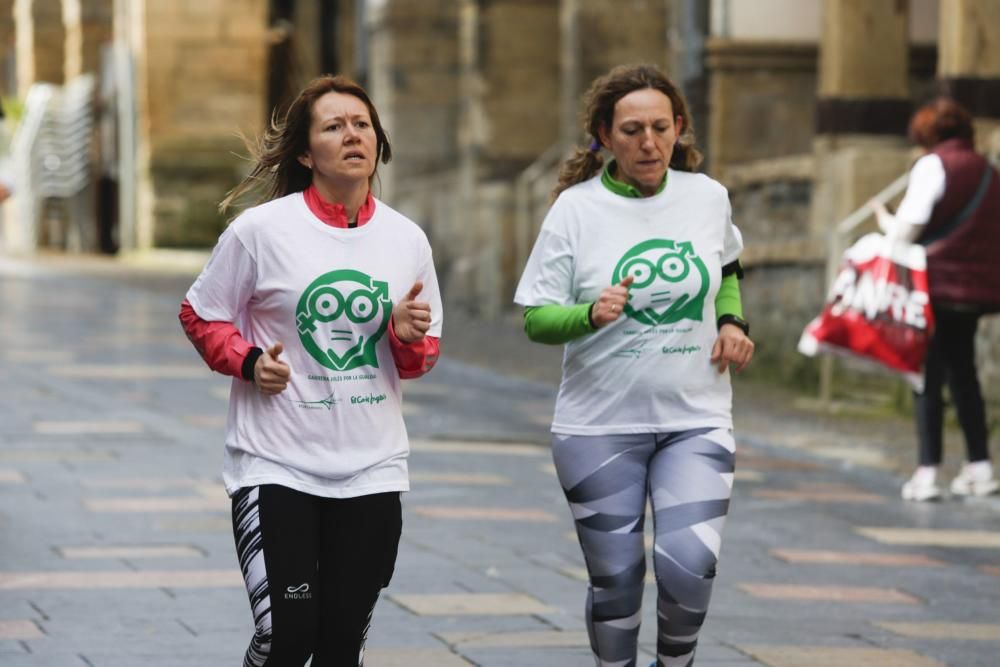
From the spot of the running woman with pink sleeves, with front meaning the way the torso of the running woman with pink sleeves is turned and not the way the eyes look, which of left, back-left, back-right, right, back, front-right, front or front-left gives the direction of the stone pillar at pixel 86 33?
back-left

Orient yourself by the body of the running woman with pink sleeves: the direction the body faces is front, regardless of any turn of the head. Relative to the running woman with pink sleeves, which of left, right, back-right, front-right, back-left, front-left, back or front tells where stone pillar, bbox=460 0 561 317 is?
back-left

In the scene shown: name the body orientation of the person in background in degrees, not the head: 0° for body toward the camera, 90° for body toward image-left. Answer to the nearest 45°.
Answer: approximately 135°

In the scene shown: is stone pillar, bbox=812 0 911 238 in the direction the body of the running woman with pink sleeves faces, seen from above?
no

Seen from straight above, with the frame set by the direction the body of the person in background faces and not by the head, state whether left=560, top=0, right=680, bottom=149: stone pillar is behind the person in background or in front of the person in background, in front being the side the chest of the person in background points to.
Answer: in front

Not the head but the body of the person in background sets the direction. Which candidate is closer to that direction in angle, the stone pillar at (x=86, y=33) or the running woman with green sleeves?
the stone pillar

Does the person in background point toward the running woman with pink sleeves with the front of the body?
no

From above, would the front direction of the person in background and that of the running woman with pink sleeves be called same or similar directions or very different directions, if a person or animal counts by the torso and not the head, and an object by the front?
very different directions

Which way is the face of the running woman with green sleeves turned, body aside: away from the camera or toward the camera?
toward the camera

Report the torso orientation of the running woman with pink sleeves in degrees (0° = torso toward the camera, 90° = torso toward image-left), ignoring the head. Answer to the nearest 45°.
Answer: approximately 315°

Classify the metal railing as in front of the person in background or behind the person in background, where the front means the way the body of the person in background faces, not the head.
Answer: in front

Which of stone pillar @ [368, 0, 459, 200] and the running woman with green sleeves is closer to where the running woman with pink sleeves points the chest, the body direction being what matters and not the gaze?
the running woman with green sleeves

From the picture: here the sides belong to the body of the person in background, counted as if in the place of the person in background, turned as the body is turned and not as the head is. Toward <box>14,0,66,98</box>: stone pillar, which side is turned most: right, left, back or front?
front

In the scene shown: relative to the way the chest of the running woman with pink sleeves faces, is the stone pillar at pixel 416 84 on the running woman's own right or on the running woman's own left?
on the running woman's own left

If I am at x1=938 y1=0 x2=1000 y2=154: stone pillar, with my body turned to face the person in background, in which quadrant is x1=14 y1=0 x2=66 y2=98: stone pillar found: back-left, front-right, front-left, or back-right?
back-right
